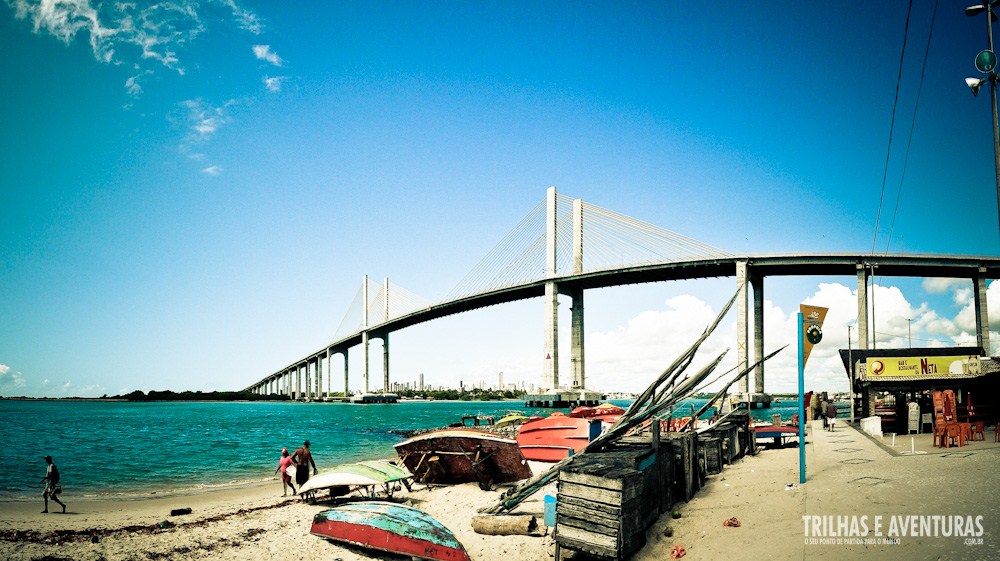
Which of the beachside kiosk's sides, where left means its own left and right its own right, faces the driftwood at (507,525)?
front

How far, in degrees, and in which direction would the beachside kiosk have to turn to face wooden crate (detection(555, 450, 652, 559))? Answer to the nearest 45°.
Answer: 0° — it already faces it

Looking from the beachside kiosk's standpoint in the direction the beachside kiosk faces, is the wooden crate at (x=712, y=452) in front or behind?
in front

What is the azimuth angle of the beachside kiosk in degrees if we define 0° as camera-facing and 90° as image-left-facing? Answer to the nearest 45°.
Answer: approximately 0°

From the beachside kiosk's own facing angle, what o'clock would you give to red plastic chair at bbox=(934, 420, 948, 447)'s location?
The red plastic chair is roughly at 12 o'clock from the beachside kiosk.

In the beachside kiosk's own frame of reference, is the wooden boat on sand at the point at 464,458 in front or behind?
in front

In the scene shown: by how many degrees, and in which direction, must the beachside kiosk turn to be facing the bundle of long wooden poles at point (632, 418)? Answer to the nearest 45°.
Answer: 0° — it already faces it
